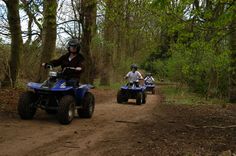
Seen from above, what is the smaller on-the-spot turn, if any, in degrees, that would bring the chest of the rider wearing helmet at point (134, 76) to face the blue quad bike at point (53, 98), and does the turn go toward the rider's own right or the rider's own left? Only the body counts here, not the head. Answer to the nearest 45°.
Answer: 0° — they already face it

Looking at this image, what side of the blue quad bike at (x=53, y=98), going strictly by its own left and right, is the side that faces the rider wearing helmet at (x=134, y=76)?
back
